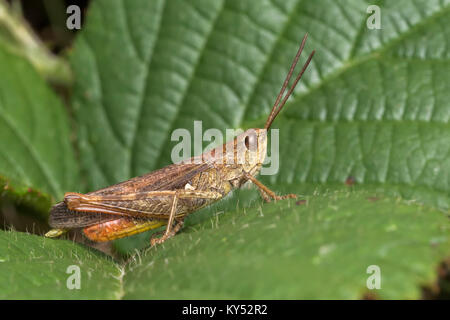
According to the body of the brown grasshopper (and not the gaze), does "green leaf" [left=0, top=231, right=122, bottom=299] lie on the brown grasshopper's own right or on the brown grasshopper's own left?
on the brown grasshopper's own right

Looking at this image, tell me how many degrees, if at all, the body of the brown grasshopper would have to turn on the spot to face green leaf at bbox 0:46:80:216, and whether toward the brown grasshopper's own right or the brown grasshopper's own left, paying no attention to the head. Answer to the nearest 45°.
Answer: approximately 135° to the brown grasshopper's own left

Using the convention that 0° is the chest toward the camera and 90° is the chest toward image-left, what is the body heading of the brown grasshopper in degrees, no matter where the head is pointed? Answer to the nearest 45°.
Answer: approximately 270°
